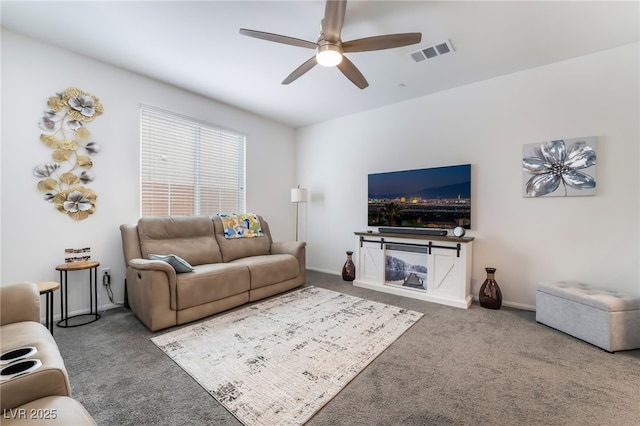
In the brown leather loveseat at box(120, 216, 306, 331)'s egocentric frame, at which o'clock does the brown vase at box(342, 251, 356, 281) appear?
The brown vase is roughly at 10 o'clock from the brown leather loveseat.

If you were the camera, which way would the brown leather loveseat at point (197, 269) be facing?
facing the viewer and to the right of the viewer

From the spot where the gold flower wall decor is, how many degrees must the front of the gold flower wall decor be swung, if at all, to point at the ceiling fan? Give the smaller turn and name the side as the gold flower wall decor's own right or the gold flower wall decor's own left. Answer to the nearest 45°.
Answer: approximately 45° to the gold flower wall decor's own left

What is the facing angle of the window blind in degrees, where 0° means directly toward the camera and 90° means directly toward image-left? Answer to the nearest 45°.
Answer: approximately 315°

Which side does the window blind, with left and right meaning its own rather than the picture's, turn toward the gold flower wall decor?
right

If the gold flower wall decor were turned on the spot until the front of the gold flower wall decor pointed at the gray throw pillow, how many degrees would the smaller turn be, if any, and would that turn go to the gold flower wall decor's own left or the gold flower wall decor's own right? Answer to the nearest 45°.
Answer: approximately 45° to the gold flower wall decor's own left

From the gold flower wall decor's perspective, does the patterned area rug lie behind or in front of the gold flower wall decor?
in front

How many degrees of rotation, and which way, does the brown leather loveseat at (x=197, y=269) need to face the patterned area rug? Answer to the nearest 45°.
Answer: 0° — it already faces it

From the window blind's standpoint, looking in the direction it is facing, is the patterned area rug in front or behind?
in front
